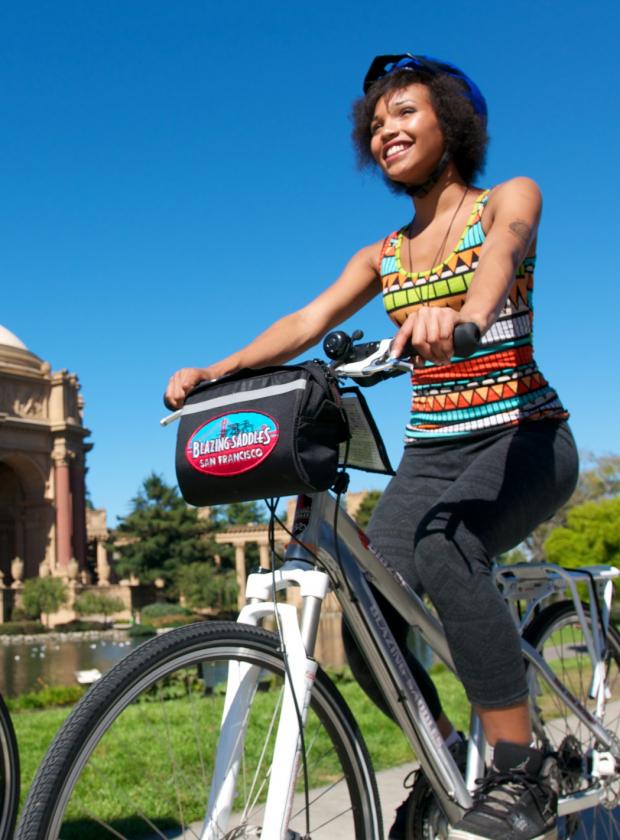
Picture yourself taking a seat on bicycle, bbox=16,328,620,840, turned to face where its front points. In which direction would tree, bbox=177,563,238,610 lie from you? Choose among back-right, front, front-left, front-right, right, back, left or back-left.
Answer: back-right

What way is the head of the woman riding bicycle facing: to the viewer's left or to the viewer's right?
to the viewer's left

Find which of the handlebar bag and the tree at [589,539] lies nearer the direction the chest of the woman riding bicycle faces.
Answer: the handlebar bag

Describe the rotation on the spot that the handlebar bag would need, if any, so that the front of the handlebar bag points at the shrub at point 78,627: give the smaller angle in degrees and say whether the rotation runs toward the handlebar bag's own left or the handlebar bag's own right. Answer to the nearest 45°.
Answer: approximately 135° to the handlebar bag's own right

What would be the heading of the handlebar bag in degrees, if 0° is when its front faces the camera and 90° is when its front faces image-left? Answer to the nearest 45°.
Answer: approximately 45°

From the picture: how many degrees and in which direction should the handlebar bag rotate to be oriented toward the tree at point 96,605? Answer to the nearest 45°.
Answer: approximately 135° to its right

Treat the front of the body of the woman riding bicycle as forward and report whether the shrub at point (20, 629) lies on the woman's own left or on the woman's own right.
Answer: on the woman's own right

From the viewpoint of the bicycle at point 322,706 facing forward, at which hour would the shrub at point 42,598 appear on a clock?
The shrub is roughly at 4 o'clock from the bicycle.

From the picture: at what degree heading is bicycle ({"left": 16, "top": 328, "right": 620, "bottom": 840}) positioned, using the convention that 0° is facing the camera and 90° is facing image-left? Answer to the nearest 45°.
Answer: approximately 45°

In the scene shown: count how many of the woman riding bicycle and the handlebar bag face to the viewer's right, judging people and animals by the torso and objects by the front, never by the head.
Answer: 0

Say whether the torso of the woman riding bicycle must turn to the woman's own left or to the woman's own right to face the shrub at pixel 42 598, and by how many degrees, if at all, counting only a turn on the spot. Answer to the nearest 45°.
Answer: approximately 135° to the woman's own right
